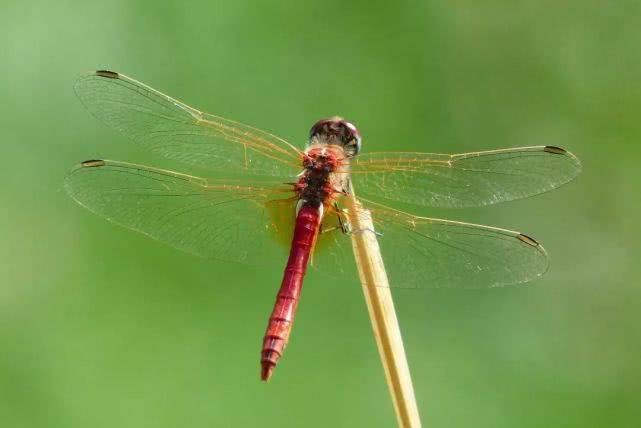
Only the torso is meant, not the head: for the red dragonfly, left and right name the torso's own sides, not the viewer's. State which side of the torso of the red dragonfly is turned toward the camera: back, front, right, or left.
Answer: back
